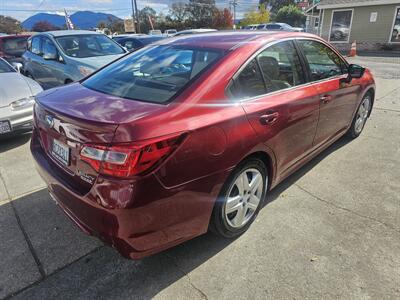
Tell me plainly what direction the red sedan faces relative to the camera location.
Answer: facing away from the viewer and to the right of the viewer

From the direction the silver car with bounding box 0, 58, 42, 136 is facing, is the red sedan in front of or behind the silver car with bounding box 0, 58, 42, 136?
in front

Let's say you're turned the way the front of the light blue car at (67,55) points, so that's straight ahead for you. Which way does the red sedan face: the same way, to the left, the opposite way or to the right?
to the left

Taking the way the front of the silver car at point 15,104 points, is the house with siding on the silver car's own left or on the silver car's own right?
on the silver car's own left

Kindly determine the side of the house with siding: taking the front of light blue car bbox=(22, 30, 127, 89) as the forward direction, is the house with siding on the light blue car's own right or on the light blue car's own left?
on the light blue car's own left

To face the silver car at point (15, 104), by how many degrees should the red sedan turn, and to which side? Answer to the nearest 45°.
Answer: approximately 90° to its left

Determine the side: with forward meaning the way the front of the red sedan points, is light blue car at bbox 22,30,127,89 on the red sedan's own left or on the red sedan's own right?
on the red sedan's own left

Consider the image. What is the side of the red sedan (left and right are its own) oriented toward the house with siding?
front

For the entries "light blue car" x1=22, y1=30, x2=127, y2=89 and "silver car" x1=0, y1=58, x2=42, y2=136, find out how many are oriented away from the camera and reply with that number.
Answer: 0

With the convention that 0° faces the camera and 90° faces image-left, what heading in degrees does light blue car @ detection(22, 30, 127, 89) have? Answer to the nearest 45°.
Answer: approximately 315°
